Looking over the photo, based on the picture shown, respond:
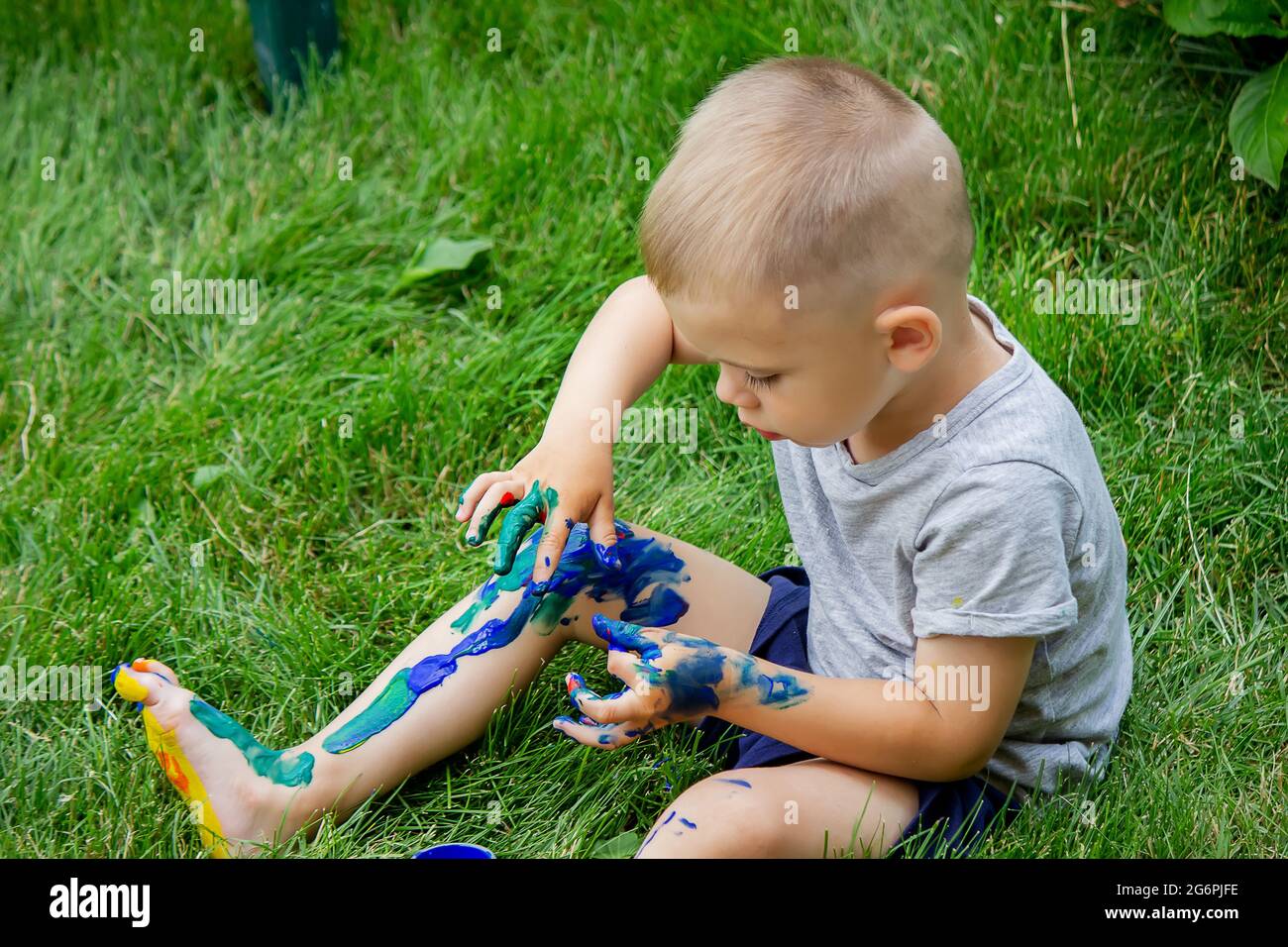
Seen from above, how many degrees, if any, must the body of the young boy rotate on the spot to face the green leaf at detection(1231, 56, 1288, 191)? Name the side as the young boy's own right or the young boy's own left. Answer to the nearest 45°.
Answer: approximately 135° to the young boy's own right

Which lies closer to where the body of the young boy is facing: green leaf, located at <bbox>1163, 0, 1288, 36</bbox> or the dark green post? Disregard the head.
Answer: the dark green post

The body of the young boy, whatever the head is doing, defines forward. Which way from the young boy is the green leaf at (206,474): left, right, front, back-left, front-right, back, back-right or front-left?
front-right

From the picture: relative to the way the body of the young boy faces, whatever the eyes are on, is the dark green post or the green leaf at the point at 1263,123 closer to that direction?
the dark green post

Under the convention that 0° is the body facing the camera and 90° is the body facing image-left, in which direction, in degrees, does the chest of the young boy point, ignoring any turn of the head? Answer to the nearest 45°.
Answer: approximately 90°

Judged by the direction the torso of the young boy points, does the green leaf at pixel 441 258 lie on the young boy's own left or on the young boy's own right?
on the young boy's own right
